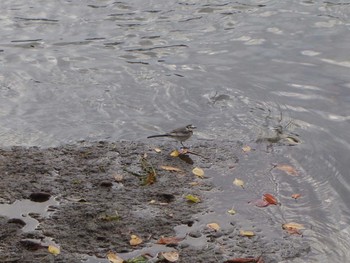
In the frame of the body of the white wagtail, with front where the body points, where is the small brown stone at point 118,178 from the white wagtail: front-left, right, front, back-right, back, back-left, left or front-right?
back-right

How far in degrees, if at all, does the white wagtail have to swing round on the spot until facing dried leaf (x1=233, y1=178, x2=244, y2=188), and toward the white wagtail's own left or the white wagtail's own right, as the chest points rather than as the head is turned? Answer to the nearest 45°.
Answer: approximately 45° to the white wagtail's own right

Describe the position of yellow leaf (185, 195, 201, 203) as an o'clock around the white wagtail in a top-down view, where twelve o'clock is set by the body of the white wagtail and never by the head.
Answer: The yellow leaf is roughly at 3 o'clock from the white wagtail.

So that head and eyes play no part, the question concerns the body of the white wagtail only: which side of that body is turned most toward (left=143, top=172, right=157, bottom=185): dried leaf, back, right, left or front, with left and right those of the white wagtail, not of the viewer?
right

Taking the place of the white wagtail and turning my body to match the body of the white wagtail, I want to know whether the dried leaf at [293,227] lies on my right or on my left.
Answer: on my right

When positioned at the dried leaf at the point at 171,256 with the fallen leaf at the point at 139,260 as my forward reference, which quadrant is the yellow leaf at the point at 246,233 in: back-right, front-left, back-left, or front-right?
back-right

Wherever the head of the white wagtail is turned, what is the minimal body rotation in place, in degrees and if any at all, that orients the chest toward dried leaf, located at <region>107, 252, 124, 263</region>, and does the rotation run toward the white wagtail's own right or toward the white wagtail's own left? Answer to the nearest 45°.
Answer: approximately 90° to the white wagtail's own right

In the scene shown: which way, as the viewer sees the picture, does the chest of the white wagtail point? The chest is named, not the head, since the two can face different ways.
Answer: to the viewer's right

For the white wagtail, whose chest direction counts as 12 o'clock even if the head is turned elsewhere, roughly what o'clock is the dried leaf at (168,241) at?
The dried leaf is roughly at 3 o'clock from the white wagtail.
